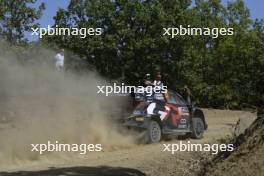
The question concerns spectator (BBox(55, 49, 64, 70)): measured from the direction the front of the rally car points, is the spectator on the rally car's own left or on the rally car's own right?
on the rally car's own left

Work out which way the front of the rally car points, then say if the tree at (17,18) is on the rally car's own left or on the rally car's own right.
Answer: on the rally car's own left

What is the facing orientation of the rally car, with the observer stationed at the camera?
facing away from the viewer and to the right of the viewer
